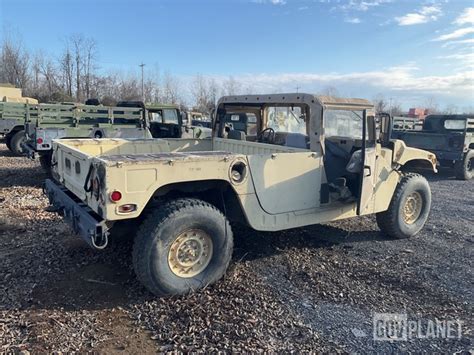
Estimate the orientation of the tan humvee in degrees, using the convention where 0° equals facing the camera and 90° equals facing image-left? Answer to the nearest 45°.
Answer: approximately 225°

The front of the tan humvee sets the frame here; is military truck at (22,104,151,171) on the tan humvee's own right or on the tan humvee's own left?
on the tan humvee's own left

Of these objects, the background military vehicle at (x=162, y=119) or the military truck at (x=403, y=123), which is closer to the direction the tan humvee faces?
the military truck
